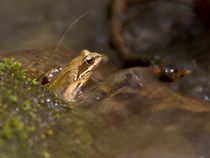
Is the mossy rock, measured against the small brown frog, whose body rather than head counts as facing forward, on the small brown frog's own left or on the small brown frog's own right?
on the small brown frog's own right

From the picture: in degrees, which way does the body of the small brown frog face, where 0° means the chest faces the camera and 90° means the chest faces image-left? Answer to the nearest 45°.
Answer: approximately 270°

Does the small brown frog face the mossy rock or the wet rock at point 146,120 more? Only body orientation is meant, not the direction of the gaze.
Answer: the wet rock

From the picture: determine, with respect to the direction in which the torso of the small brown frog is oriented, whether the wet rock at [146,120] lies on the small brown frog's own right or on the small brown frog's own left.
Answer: on the small brown frog's own right
